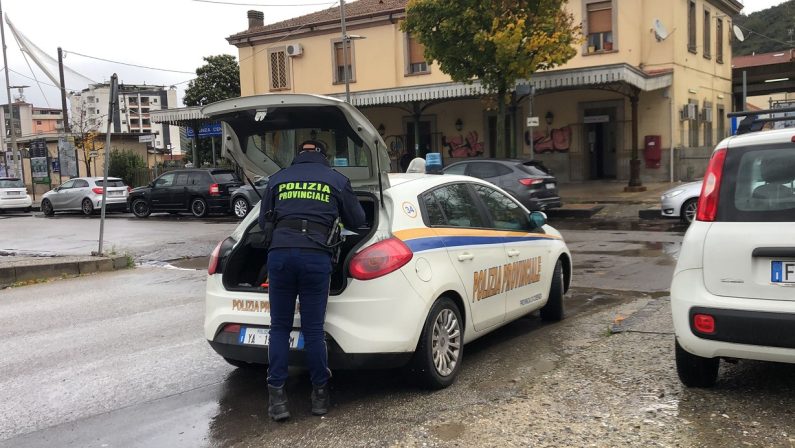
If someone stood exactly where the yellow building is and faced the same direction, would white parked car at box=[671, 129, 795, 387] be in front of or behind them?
in front

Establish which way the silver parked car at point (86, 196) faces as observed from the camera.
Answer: facing away from the viewer and to the left of the viewer

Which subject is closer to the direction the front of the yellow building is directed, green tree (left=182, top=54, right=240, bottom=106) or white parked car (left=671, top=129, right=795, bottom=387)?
the white parked car

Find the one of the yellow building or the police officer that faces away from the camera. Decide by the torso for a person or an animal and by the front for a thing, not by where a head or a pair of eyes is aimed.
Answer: the police officer

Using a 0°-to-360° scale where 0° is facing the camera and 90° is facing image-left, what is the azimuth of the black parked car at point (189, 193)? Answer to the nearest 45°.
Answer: approximately 135°

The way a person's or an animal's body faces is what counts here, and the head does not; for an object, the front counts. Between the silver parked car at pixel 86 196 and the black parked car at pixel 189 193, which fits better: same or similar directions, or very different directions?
same or similar directions

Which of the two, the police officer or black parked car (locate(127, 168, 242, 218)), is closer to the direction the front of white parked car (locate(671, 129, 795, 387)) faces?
the black parked car

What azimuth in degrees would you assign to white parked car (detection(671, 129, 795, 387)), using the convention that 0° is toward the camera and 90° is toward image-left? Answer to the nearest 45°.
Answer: approximately 180°

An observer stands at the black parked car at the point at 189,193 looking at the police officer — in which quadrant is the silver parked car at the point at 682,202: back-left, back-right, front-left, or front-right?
front-left

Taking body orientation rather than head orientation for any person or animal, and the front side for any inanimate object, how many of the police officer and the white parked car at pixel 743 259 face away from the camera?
2

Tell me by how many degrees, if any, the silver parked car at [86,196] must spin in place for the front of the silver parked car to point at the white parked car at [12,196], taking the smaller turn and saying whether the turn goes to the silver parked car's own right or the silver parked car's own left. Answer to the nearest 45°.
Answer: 0° — it already faces it

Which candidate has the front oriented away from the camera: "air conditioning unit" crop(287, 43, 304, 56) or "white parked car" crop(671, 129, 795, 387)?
the white parked car

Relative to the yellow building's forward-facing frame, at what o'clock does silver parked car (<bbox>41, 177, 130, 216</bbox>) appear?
The silver parked car is roughly at 1 o'clock from the yellow building.

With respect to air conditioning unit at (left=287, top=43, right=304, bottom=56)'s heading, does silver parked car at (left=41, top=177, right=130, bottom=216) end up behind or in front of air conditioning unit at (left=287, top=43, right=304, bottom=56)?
in front

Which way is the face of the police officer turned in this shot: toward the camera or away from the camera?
away from the camera

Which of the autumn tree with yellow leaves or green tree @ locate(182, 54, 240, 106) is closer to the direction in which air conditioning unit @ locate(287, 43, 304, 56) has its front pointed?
the autumn tree with yellow leaves

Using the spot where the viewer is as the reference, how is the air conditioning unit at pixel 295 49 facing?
facing the viewer and to the left of the viewer

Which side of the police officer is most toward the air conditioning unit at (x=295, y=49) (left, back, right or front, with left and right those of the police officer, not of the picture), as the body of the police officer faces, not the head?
front

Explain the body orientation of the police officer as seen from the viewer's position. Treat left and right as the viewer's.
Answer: facing away from the viewer
